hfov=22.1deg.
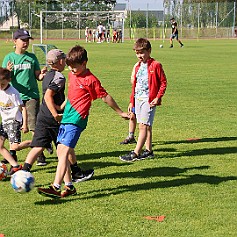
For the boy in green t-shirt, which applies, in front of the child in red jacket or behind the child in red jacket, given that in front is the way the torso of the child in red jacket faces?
in front

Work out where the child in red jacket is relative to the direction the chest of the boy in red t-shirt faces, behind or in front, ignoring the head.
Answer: behind

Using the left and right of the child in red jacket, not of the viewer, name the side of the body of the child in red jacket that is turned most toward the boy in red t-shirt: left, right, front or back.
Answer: front

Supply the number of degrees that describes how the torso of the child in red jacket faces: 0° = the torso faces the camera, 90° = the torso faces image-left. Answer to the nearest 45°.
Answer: approximately 45°

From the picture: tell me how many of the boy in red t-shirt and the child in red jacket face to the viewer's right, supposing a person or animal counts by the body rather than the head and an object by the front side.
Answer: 0

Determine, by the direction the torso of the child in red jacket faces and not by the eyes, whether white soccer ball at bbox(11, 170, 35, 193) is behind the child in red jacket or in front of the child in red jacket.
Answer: in front

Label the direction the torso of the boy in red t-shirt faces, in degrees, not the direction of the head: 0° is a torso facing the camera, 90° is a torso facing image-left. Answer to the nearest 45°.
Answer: approximately 45°

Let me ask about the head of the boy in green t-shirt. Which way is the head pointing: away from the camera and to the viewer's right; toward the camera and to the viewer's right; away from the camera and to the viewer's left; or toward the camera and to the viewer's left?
toward the camera and to the viewer's right
